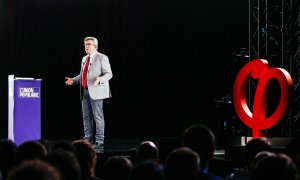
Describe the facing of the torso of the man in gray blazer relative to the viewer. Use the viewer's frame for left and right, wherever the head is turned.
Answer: facing the viewer and to the left of the viewer

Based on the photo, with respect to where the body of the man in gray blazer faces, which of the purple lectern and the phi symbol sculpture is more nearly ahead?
the purple lectern

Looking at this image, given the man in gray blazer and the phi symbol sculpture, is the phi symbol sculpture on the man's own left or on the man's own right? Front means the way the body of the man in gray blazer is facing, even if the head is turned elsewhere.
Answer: on the man's own left

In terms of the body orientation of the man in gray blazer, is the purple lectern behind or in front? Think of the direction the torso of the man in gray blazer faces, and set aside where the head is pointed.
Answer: in front
